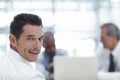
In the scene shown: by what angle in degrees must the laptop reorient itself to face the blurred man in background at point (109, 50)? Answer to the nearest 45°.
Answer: approximately 45° to its right

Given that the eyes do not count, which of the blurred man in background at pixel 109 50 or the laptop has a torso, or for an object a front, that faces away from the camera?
the laptop

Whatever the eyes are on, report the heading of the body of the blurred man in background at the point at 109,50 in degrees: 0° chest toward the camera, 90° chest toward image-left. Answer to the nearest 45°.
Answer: approximately 45°

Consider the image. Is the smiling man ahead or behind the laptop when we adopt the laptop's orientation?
behind

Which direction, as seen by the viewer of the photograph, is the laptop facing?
facing away from the viewer

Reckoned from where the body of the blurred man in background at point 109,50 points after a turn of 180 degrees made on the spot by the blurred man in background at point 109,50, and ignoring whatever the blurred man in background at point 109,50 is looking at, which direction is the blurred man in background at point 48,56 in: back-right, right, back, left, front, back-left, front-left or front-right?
back

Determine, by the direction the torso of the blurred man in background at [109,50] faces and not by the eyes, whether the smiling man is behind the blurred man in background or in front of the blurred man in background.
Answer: in front

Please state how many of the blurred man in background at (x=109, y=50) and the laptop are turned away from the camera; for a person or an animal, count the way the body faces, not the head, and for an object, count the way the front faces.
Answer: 1

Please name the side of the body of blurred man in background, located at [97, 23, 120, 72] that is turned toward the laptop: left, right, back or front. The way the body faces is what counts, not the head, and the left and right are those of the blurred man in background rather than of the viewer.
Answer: front
